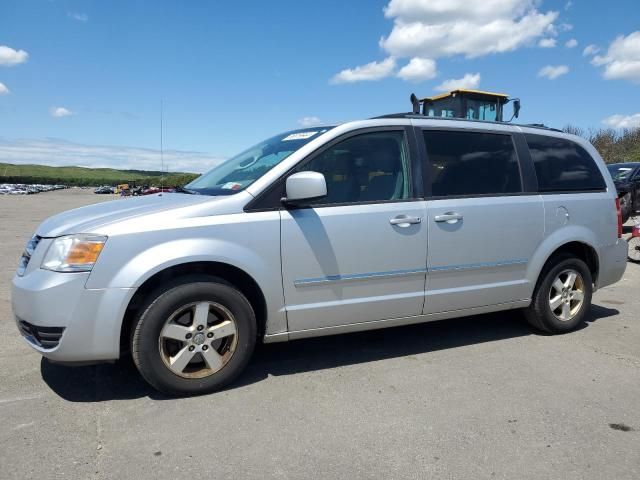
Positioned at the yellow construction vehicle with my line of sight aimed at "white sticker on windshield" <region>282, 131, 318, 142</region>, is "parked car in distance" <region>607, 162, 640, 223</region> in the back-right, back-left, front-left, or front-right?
back-left

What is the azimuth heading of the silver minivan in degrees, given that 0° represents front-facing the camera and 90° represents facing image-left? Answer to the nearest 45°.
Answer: approximately 45°

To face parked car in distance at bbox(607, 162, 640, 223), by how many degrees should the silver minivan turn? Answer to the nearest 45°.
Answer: approximately 180°

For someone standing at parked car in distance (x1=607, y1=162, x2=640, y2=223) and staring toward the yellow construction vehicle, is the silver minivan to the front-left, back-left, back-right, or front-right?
front-left

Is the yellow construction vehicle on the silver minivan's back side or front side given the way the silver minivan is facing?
on the back side
